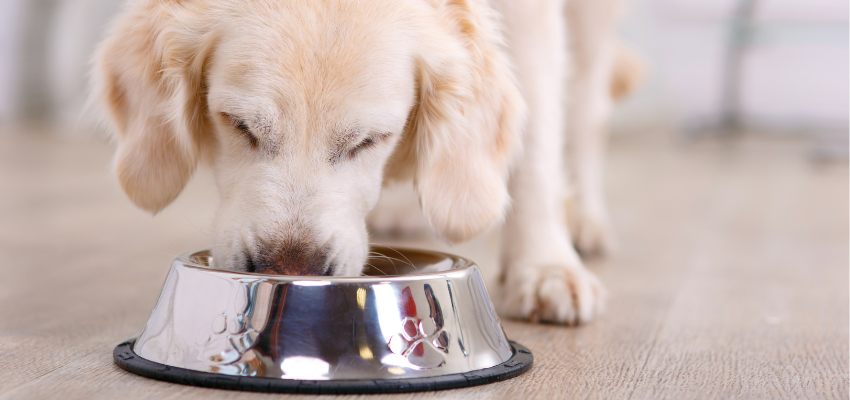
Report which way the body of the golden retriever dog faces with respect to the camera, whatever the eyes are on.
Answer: toward the camera
